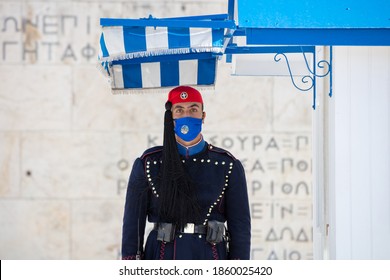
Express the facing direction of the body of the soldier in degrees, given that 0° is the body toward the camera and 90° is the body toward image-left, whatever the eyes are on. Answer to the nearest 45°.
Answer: approximately 0°
